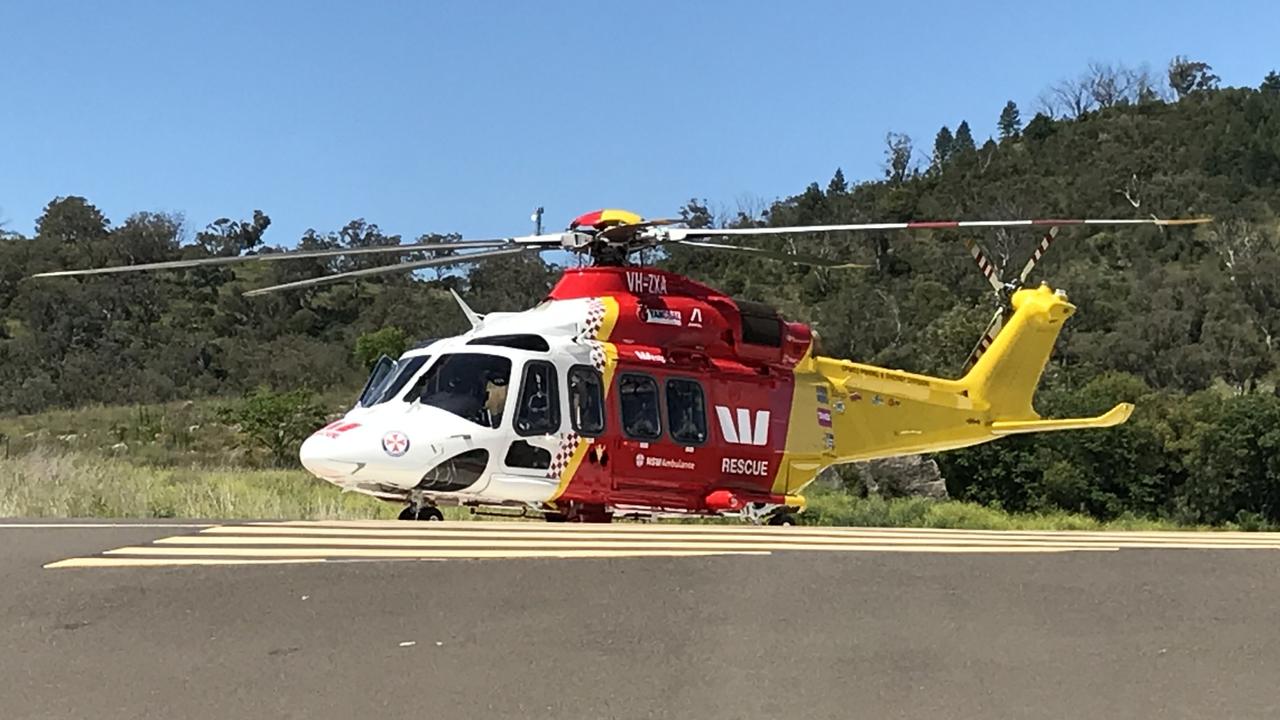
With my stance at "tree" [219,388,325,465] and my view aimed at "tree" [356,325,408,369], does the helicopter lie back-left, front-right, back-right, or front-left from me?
back-right

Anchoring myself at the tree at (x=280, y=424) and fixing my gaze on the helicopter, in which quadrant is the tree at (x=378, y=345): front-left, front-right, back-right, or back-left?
back-left

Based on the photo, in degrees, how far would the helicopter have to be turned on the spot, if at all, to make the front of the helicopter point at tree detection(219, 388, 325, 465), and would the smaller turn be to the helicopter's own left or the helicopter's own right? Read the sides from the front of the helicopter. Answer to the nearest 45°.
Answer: approximately 90° to the helicopter's own right

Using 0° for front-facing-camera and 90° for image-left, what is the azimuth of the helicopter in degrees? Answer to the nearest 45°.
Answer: approximately 45°

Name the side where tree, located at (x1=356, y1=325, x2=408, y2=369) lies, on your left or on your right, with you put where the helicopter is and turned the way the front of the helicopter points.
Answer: on your right
